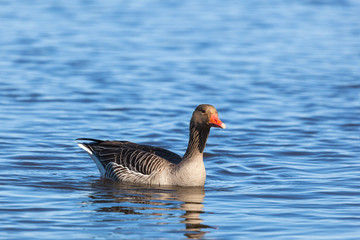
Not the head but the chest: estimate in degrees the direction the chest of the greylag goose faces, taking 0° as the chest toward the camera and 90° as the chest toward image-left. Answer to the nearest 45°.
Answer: approximately 270°
